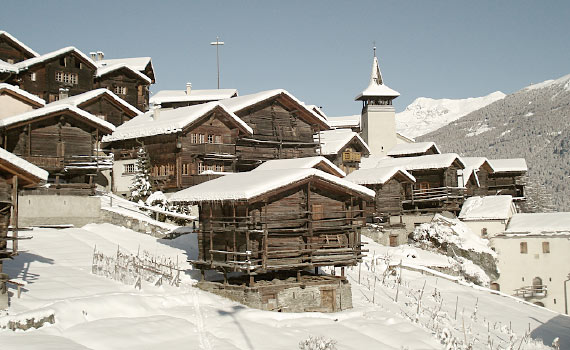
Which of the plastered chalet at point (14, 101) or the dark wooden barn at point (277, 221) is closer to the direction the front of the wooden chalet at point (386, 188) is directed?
the dark wooden barn

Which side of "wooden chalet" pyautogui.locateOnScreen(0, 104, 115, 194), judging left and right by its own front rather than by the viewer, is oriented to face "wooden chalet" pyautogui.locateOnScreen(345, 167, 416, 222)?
left

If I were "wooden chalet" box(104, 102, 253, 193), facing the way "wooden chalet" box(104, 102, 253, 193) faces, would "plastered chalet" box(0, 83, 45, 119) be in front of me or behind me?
behind

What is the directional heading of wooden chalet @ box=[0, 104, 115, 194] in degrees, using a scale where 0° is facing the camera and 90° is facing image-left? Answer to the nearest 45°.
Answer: approximately 0°

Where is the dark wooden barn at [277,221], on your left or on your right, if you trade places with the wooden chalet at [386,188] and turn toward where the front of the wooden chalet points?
on your right

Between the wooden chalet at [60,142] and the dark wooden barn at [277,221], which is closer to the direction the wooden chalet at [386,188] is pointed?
the dark wooden barn

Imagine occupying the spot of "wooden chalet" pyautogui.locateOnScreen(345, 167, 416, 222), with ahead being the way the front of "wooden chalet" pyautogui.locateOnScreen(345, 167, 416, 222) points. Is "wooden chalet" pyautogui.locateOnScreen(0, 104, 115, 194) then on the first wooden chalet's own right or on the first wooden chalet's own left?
on the first wooden chalet's own right

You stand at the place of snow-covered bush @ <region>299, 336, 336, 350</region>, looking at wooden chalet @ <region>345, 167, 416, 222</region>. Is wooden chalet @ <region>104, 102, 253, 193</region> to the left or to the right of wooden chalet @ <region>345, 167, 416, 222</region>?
left
